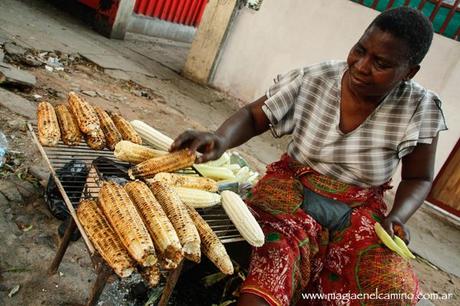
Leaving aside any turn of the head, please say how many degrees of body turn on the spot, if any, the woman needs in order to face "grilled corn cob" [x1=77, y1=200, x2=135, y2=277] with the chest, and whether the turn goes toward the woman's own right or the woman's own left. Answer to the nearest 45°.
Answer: approximately 45° to the woman's own right

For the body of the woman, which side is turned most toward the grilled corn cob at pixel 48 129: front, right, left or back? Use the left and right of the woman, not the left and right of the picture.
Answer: right

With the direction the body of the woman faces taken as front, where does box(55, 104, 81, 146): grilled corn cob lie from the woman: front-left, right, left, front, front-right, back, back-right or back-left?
right

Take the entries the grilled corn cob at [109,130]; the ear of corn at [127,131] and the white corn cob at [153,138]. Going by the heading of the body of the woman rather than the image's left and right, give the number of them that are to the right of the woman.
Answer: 3

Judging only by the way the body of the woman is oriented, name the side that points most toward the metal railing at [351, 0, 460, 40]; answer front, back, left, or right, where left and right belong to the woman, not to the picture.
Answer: back

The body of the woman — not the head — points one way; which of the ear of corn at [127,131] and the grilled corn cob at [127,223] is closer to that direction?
the grilled corn cob

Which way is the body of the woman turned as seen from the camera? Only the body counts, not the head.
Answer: toward the camera

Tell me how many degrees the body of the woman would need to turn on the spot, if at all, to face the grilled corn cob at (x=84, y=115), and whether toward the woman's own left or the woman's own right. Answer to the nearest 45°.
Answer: approximately 90° to the woman's own right

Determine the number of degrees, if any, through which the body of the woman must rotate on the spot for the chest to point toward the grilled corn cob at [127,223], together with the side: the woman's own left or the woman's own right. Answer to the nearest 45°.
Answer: approximately 45° to the woman's own right

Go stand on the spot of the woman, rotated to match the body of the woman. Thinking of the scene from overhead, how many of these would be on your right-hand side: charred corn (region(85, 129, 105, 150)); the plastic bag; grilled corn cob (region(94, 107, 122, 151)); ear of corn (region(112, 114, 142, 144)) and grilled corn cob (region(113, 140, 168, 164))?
5

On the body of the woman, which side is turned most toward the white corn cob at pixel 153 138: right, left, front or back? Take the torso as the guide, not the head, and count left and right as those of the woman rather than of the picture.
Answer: right

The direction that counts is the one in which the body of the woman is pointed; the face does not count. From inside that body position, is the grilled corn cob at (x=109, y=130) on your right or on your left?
on your right
